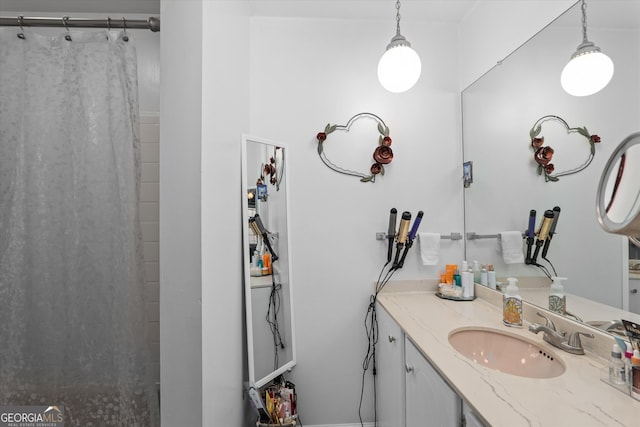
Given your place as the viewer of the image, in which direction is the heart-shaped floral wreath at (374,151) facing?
facing the viewer

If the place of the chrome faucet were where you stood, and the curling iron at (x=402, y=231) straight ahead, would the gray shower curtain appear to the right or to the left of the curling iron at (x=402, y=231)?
left

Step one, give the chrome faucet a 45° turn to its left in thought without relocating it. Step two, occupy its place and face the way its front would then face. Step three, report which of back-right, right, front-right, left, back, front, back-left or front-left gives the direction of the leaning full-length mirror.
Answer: right

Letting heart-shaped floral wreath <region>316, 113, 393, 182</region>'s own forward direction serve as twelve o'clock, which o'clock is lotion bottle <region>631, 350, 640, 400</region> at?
The lotion bottle is roughly at 11 o'clock from the heart-shaped floral wreath.

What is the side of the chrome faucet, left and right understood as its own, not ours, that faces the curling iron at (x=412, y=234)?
right

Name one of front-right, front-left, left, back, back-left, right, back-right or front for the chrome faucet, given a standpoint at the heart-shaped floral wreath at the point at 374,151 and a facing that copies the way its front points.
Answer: front-left

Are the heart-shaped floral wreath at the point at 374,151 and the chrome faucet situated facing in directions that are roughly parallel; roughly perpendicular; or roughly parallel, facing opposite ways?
roughly perpendicular

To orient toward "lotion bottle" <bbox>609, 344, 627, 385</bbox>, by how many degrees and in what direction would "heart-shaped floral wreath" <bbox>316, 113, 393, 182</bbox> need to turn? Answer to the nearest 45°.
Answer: approximately 45° to its left

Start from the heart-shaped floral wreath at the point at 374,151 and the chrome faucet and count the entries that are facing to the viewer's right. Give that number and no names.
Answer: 0

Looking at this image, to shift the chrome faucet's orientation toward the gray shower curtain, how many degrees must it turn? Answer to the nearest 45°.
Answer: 0° — it already faces it

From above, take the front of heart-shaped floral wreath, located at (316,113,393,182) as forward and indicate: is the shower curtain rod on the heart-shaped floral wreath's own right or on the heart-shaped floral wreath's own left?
on the heart-shaped floral wreath's own right

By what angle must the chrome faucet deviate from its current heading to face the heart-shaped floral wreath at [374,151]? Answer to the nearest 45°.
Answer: approximately 45° to its right

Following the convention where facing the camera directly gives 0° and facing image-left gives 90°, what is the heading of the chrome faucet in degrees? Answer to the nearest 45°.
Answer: approximately 45°
